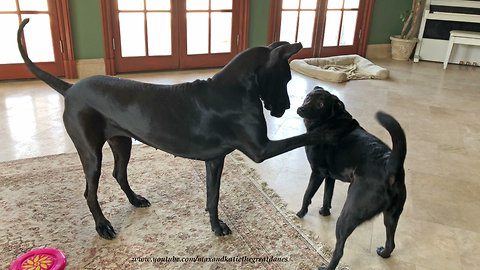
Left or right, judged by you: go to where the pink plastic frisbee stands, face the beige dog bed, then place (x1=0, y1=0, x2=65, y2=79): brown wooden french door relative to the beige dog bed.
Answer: left

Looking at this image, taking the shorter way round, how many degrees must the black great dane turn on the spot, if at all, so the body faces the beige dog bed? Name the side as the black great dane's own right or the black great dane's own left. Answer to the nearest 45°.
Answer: approximately 45° to the black great dane's own left

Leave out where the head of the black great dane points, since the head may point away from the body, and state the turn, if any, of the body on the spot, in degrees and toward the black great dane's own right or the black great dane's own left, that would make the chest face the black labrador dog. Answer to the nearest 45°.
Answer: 0° — it already faces it

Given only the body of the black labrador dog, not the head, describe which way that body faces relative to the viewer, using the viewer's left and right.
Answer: facing away from the viewer and to the left of the viewer

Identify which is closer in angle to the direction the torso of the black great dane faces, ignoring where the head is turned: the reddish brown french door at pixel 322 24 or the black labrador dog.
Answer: the black labrador dog

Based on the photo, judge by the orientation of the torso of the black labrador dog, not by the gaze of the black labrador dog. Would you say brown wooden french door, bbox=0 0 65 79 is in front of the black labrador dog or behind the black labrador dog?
in front

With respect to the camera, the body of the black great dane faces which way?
to the viewer's right

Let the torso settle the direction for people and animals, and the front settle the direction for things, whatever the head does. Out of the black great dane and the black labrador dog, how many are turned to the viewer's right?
1

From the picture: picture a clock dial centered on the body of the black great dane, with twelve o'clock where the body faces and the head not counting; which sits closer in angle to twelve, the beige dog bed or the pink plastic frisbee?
the beige dog bed

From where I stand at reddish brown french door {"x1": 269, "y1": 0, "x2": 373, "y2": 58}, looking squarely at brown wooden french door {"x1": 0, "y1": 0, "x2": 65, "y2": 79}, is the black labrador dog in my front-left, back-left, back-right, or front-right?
front-left

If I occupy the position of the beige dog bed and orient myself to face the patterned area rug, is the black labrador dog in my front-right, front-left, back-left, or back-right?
front-left

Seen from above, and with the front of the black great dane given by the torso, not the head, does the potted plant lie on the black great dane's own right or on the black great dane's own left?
on the black great dane's own left

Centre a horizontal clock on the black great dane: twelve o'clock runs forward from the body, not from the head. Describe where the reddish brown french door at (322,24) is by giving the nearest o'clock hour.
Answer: The reddish brown french door is roughly at 10 o'clock from the black great dane.

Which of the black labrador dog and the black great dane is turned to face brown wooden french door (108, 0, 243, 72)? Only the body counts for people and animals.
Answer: the black labrador dog

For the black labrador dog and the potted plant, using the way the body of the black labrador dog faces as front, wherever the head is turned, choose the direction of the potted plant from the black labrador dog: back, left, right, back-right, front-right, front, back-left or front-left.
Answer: front-right

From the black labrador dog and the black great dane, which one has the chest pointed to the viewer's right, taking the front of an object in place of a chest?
the black great dane
